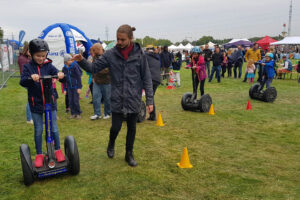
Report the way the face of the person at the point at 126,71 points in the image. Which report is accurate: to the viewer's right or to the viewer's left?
to the viewer's left

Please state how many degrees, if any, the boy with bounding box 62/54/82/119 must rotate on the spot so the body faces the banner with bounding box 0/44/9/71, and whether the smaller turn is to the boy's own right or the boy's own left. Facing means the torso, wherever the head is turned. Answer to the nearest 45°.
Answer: approximately 135° to the boy's own right

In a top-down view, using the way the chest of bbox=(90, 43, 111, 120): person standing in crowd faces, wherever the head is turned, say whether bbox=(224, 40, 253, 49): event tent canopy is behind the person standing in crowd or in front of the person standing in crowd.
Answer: behind

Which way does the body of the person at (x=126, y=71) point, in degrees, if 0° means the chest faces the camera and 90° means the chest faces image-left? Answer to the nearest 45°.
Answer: approximately 0°

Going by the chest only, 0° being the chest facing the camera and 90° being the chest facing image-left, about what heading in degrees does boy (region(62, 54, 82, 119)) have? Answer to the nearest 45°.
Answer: approximately 45°

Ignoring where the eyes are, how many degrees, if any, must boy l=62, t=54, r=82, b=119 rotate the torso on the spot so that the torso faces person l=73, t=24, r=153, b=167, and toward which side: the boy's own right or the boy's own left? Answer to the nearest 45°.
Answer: approximately 45° to the boy's own left
